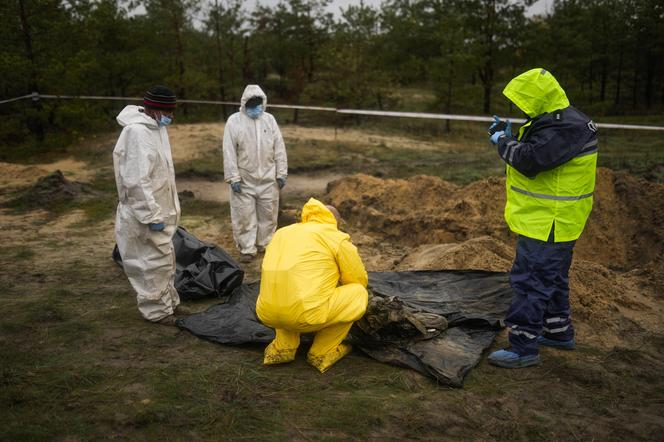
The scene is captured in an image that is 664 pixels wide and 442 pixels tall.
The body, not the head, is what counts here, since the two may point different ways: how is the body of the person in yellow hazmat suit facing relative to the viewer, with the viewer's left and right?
facing away from the viewer and to the right of the viewer

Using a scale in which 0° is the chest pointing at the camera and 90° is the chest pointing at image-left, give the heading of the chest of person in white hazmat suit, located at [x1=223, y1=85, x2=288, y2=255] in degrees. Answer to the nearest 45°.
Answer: approximately 0°

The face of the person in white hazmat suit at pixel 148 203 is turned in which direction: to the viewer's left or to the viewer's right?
to the viewer's right

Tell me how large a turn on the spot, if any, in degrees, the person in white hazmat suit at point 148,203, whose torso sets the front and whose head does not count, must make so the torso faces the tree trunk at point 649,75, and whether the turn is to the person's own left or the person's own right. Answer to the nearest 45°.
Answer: approximately 45° to the person's own left

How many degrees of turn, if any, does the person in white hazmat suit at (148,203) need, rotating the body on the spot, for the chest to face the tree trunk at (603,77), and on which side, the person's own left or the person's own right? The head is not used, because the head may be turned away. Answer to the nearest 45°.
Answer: approximately 45° to the person's own left

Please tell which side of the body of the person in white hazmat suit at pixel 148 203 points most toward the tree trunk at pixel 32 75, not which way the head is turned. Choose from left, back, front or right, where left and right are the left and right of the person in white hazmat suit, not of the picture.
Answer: left

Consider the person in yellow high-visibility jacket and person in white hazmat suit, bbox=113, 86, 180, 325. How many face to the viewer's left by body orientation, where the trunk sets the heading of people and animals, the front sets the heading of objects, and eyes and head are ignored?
1

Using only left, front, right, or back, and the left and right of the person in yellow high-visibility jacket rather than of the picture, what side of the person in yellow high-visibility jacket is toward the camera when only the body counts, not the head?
left

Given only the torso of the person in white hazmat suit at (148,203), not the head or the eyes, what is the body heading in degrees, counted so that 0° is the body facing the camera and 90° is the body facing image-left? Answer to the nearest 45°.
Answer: approximately 270°

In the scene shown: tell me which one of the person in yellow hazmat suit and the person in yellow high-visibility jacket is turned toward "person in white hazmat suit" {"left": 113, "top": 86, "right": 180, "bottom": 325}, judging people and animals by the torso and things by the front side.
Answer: the person in yellow high-visibility jacket

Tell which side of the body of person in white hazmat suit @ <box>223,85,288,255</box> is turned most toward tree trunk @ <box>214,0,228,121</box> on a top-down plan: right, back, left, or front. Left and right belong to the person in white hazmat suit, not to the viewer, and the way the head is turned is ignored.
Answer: back
